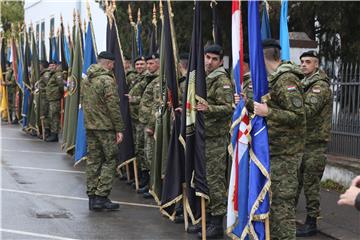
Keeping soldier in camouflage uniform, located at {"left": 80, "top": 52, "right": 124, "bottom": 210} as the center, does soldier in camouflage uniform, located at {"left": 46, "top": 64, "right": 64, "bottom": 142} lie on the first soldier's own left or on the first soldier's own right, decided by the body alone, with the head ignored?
on the first soldier's own left

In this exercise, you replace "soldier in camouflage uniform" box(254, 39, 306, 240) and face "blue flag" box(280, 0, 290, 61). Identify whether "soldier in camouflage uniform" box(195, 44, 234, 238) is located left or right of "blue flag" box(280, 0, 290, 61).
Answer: left

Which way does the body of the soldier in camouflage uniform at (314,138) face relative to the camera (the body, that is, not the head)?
to the viewer's left

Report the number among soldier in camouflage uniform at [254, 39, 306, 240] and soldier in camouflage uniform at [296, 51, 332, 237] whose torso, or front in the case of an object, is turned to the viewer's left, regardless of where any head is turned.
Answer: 2

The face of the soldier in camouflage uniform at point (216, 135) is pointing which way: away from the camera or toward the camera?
toward the camera

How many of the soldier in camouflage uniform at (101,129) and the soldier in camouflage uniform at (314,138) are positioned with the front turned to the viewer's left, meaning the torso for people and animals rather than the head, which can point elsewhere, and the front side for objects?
1

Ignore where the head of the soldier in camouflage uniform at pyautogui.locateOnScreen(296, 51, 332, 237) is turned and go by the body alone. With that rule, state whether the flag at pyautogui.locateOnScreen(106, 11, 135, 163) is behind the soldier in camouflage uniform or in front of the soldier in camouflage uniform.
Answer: in front

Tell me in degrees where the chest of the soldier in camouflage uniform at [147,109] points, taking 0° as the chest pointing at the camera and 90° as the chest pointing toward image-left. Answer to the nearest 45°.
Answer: approximately 45°

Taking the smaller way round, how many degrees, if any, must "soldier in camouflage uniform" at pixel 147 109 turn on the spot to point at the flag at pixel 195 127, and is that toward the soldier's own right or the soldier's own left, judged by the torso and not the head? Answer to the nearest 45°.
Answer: approximately 45° to the soldier's own left

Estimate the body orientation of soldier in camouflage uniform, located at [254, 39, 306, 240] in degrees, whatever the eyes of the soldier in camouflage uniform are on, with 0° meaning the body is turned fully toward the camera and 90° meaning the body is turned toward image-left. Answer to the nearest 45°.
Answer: approximately 90°

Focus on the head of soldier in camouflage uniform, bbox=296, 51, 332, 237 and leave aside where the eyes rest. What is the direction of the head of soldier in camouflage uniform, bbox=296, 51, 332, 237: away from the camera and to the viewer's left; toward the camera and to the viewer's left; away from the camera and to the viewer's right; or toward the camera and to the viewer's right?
toward the camera and to the viewer's left
